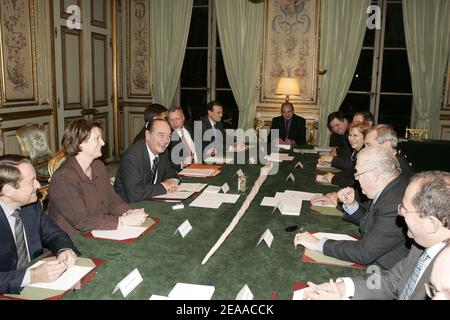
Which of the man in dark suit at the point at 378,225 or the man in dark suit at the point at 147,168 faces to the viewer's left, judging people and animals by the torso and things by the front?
the man in dark suit at the point at 378,225

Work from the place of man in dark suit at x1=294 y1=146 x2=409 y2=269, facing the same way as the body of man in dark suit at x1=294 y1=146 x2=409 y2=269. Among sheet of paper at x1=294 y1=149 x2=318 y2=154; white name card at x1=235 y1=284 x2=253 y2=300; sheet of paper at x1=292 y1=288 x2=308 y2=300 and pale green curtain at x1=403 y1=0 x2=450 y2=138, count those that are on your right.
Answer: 2

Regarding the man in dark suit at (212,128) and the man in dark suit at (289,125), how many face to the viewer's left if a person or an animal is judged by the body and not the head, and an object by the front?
0

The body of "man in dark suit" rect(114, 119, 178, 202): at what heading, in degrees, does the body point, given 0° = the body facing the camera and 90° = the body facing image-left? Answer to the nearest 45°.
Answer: approximately 315°

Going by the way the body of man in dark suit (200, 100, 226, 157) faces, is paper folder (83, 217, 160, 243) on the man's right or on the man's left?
on the man's right

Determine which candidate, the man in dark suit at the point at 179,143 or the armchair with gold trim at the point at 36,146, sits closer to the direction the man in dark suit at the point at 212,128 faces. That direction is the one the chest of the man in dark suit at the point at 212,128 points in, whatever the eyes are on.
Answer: the man in dark suit

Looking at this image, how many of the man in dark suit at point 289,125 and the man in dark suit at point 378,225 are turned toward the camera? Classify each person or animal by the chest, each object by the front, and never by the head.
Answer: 1

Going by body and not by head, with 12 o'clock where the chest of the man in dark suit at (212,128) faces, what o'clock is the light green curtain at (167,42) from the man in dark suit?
The light green curtain is roughly at 7 o'clock from the man in dark suit.

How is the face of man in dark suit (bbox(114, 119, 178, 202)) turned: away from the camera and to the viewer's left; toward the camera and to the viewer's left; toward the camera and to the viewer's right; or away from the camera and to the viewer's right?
toward the camera and to the viewer's right

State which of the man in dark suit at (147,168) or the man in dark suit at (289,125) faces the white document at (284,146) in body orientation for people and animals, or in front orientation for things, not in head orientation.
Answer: the man in dark suit at (289,125)

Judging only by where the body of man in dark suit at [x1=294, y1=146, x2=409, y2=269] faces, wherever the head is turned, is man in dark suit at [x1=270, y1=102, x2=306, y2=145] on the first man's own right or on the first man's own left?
on the first man's own right

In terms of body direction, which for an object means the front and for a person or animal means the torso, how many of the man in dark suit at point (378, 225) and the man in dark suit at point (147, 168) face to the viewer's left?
1

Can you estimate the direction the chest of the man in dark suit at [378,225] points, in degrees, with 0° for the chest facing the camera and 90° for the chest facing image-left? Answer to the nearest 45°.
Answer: approximately 90°

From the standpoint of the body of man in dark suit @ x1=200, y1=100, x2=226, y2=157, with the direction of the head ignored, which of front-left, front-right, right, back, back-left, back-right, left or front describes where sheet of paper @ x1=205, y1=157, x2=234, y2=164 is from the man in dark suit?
front-right

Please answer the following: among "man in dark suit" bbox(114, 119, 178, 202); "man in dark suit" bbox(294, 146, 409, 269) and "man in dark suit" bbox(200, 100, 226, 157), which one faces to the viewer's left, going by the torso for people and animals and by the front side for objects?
"man in dark suit" bbox(294, 146, 409, 269)
